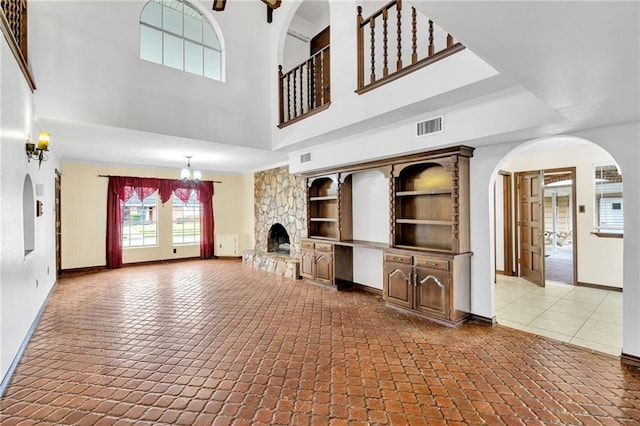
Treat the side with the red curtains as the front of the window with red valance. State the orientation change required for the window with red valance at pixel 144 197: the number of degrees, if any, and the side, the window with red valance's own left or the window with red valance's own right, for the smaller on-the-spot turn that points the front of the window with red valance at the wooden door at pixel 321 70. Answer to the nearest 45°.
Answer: approximately 45° to the window with red valance's own left

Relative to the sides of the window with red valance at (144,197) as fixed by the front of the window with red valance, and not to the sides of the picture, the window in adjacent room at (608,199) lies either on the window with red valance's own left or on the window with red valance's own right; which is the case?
on the window with red valance's own left

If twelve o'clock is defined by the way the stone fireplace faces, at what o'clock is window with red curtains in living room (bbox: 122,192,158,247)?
The window with red curtains in living room is roughly at 2 o'clock from the stone fireplace.

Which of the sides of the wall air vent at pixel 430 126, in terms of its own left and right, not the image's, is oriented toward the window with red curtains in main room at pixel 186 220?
right

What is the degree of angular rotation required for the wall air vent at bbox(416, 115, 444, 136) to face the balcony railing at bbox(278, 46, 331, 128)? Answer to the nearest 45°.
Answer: approximately 90° to its right

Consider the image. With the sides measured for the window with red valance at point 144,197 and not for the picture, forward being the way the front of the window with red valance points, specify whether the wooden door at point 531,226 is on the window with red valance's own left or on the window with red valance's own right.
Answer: on the window with red valance's own left

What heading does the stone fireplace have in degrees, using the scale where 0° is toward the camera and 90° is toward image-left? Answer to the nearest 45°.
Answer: approximately 45°

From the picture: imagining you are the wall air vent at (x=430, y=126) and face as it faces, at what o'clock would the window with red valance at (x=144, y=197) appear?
The window with red valance is roughly at 2 o'clock from the wall air vent.
